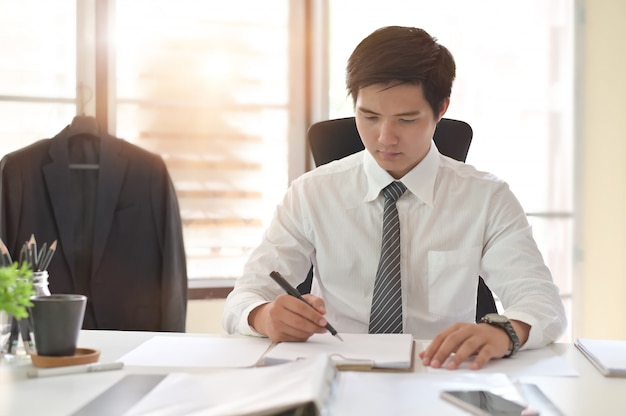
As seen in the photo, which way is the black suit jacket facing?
toward the camera

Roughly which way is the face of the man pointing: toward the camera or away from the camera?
toward the camera

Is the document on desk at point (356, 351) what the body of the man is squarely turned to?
yes

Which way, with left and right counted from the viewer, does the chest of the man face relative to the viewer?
facing the viewer

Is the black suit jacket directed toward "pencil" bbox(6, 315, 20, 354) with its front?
yes

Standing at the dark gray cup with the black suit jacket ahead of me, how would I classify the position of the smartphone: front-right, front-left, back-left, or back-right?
back-right

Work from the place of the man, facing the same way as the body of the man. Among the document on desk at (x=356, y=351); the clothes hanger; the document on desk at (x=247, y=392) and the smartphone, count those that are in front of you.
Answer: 3

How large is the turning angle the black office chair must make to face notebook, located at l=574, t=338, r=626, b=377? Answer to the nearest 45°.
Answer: approximately 45° to its left

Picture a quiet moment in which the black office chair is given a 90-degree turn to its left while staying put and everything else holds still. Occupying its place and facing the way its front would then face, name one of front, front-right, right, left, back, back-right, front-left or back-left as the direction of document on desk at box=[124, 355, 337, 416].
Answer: right

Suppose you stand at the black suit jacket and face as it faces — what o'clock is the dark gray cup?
The dark gray cup is roughly at 12 o'clock from the black suit jacket.

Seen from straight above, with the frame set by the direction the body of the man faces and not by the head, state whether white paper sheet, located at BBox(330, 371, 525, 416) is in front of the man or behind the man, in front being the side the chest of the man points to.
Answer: in front

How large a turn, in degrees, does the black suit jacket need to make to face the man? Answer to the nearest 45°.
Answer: approximately 45° to its left

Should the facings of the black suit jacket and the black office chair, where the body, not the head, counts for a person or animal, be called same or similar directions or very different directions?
same or similar directions

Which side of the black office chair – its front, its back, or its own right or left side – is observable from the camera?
front

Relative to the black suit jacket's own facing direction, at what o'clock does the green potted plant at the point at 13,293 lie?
The green potted plant is roughly at 12 o'clock from the black suit jacket.

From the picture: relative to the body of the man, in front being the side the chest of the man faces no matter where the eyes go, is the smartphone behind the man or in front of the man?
in front

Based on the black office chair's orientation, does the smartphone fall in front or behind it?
in front
